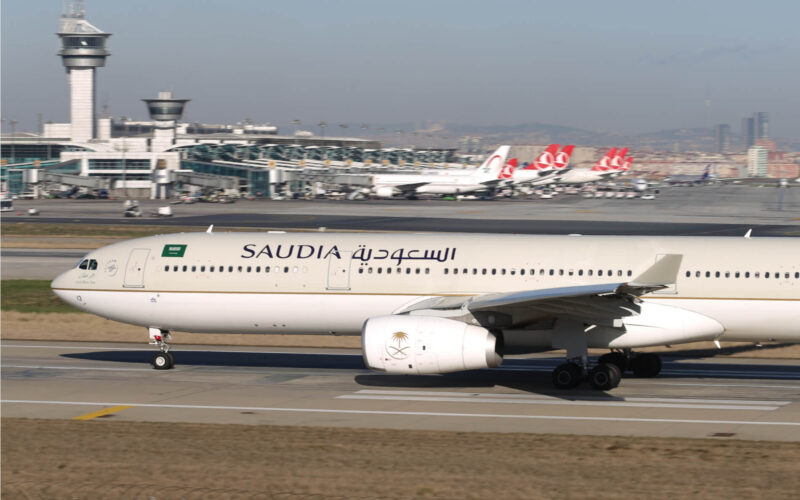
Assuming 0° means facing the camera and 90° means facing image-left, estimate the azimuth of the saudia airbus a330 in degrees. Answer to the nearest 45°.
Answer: approximately 90°
